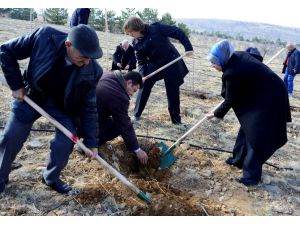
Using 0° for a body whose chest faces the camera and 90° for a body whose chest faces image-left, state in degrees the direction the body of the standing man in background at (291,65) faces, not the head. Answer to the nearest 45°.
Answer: approximately 45°

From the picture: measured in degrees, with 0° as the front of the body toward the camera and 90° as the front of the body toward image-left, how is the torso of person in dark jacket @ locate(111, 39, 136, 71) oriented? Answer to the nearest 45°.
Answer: approximately 0°

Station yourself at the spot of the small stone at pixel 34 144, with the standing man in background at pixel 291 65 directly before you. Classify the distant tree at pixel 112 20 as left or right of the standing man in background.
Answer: left

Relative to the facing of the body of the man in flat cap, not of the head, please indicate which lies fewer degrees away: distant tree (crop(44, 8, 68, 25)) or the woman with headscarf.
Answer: the woman with headscarf

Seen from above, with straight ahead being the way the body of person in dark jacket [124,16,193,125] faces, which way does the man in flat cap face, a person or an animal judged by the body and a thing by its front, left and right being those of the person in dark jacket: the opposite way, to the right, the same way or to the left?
to the left

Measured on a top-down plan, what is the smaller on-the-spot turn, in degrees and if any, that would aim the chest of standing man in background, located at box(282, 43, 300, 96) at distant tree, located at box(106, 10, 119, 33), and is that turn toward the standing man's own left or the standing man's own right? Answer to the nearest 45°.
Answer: approximately 90° to the standing man's own right

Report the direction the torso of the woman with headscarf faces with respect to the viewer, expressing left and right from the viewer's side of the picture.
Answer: facing to the left of the viewer

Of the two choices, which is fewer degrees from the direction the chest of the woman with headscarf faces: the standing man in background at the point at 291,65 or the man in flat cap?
the man in flat cap

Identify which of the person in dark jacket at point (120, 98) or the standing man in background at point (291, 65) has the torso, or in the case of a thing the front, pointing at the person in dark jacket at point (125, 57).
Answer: the standing man in background
